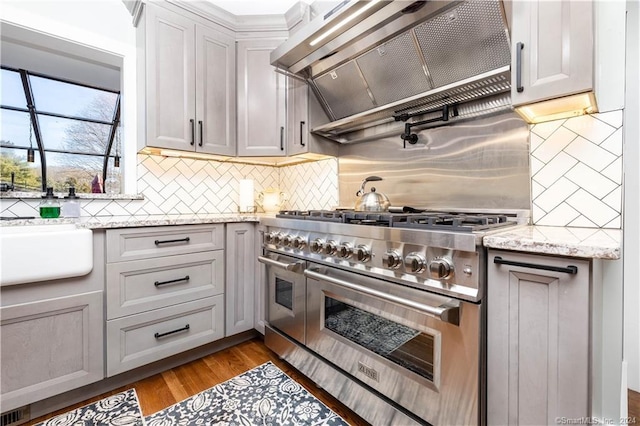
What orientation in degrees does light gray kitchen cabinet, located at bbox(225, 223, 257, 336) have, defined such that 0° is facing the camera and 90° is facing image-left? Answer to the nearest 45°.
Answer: approximately 315°

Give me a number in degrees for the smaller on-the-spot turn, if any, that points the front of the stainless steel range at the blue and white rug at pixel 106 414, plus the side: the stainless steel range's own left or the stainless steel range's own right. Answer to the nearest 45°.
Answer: approximately 45° to the stainless steel range's own right

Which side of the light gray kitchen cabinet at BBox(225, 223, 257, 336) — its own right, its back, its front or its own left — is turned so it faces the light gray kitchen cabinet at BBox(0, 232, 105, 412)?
right

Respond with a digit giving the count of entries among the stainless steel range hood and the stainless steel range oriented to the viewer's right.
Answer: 0

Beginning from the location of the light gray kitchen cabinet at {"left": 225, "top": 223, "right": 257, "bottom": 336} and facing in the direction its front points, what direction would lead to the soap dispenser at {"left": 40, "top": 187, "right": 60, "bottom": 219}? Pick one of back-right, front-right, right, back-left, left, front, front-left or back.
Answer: back-right

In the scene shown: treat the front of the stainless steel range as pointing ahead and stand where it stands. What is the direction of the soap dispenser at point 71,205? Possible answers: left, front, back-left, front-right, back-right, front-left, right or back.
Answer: front-right

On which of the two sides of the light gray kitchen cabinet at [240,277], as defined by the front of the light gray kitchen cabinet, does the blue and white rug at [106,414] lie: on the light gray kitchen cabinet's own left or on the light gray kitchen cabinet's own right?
on the light gray kitchen cabinet's own right

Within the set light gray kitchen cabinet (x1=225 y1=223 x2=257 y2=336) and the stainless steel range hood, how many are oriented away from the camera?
0
